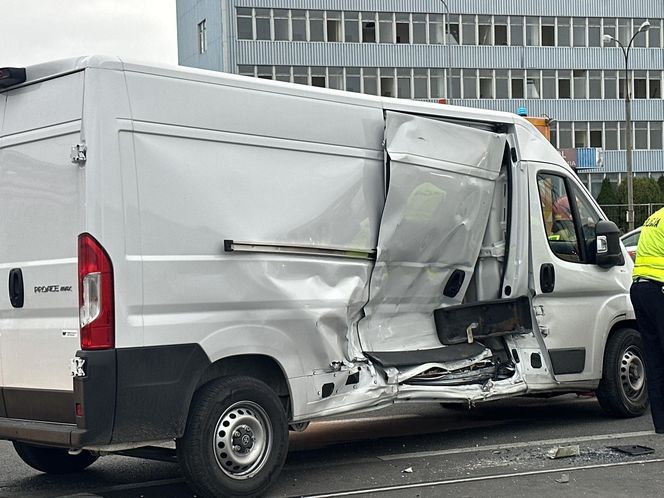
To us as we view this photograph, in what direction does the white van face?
facing away from the viewer and to the right of the viewer
